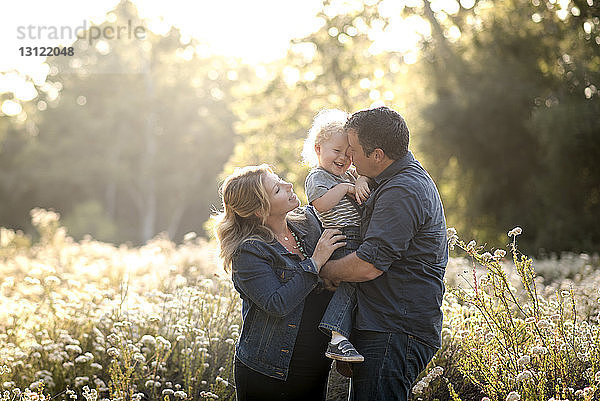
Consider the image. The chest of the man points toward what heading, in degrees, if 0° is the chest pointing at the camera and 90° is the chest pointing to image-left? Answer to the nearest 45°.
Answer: approximately 90°

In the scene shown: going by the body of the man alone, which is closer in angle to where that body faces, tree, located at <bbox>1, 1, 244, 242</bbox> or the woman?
the woman

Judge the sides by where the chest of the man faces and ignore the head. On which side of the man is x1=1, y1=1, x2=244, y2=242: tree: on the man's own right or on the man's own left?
on the man's own right

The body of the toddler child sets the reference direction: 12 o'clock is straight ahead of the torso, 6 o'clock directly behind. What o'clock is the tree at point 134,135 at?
The tree is roughly at 7 o'clock from the toddler child.

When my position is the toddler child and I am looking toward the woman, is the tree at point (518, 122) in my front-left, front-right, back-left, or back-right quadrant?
back-right

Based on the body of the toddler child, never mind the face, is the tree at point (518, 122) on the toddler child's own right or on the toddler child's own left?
on the toddler child's own left

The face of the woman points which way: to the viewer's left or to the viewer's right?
to the viewer's right

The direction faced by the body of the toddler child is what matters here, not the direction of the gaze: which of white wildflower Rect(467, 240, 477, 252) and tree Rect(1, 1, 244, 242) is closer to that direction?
the white wildflower

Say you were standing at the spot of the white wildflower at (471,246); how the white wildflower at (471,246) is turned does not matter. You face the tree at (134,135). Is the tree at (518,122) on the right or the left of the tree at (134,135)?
right

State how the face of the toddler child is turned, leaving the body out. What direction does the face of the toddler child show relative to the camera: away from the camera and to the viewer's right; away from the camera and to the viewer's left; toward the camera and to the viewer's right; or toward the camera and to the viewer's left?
toward the camera and to the viewer's right

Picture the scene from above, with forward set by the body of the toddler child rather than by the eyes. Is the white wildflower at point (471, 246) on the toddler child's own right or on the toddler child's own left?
on the toddler child's own left
